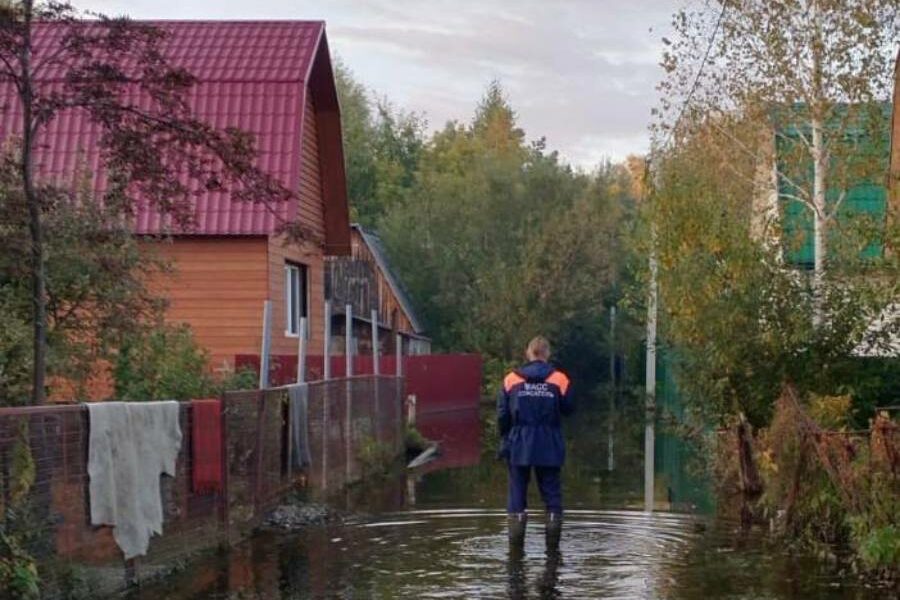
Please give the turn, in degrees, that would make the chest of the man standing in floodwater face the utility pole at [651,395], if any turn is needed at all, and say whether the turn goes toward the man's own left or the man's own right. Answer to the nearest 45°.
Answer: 0° — they already face it

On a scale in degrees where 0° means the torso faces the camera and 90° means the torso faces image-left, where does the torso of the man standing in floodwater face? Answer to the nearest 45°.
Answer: approximately 180°

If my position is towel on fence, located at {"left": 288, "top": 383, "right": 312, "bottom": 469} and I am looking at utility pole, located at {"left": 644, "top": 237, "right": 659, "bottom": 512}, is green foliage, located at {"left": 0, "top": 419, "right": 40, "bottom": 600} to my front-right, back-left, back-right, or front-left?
back-right

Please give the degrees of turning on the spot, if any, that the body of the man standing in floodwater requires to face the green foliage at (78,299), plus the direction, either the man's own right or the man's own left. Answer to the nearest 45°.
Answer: approximately 45° to the man's own left

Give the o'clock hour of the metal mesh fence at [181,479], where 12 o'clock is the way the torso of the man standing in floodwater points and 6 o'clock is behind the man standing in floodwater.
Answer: The metal mesh fence is roughly at 8 o'clock from the man standing in floodwater.

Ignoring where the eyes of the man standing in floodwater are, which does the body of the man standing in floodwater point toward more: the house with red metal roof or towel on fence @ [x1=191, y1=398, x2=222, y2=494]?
the house with red metal roof

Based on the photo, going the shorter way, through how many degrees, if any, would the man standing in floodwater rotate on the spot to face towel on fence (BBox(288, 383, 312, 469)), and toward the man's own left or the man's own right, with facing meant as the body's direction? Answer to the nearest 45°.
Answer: approximately 45° to the man's own left

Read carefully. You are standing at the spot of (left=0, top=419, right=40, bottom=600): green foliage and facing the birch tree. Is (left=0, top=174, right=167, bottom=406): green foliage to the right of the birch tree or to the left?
left

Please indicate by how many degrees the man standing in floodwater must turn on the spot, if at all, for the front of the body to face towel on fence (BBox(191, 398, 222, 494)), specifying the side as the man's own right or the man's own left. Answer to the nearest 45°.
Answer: approximately 135° to the man's own left

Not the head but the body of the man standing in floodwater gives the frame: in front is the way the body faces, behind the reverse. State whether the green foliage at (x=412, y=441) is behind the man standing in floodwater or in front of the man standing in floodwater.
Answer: in front
